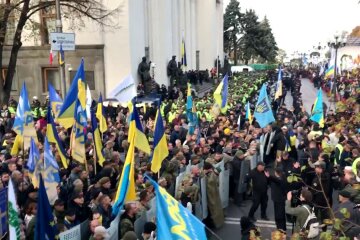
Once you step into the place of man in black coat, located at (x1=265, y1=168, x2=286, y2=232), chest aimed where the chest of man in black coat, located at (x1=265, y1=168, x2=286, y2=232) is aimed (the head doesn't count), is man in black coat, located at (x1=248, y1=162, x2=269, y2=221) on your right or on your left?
on your right

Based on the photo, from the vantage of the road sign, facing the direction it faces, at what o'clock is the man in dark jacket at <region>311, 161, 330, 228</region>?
The man in dark jacket is roughly at 11 o'clock from the road sign.

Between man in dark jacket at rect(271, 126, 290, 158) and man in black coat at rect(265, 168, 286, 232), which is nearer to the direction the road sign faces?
the man in black coat

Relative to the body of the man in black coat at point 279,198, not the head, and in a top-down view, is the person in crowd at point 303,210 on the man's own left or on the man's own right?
on the man's own left

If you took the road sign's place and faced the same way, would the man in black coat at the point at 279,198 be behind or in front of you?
in front

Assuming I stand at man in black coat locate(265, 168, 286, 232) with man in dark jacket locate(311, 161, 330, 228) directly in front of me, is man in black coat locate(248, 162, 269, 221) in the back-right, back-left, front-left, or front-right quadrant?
back-left
